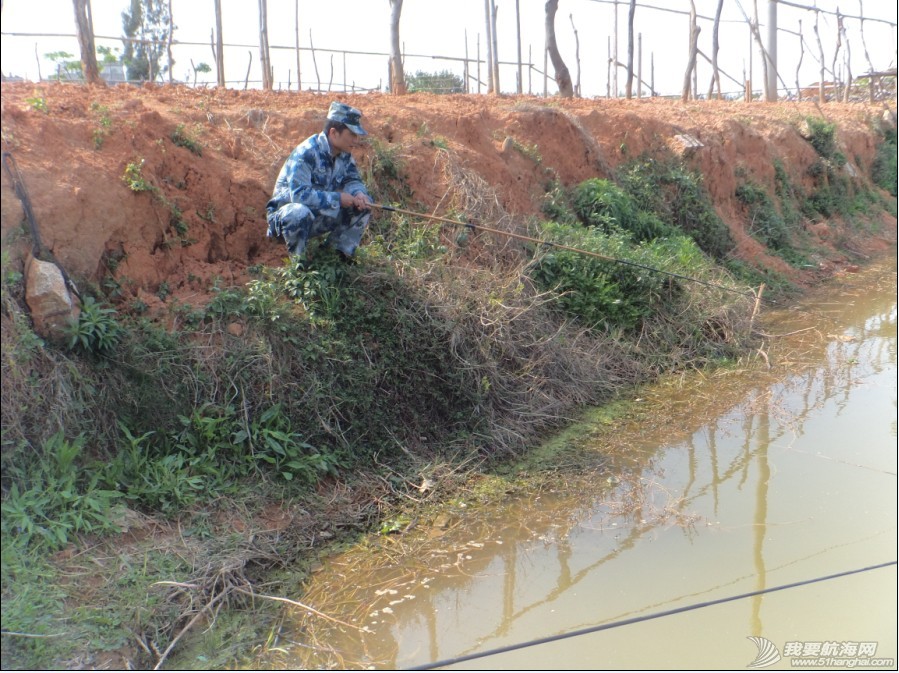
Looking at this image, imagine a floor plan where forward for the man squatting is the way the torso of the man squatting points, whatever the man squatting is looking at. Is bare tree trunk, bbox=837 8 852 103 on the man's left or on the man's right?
on the man's left

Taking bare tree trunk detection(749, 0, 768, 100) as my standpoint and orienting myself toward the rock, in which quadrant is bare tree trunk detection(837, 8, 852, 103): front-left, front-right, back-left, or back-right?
back-left

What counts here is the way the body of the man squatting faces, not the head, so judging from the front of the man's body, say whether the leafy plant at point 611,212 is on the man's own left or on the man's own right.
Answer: on the man's own left

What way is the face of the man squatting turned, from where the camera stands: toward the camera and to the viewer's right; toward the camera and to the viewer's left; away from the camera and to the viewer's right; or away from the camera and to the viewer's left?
toward the camera and to the viewer's right

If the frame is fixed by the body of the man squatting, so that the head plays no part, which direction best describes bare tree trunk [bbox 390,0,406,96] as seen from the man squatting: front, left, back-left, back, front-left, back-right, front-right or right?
back-left

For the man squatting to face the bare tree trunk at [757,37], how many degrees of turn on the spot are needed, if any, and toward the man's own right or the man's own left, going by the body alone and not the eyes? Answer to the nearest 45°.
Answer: approximately 90° to the man's own left

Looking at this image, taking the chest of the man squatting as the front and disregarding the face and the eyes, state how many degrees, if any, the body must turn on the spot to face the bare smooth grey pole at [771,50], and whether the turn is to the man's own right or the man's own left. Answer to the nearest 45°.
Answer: approximately 90° to the man's own left

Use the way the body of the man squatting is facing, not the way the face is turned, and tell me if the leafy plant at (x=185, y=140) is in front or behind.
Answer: behind

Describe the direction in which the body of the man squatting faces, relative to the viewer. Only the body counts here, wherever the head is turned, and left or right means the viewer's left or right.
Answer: facing the viewer and to the right of the viewer
